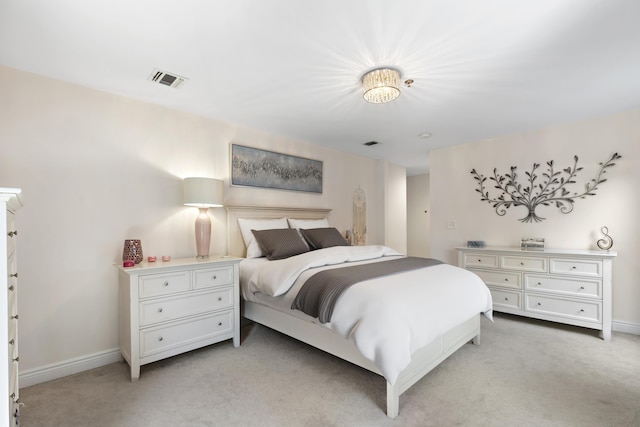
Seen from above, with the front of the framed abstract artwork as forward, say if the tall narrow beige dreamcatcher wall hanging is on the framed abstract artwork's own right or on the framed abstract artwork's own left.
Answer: on the framed abstract artwork's own left

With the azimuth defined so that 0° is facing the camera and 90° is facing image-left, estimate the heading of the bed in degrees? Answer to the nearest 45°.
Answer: approximately 315°

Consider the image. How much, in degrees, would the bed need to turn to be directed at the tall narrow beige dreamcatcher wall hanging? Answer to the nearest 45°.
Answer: approximately 135° to its left

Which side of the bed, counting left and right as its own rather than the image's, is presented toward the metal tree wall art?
left

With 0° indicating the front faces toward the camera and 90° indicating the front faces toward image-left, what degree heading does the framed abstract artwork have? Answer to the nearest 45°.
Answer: approximately 315°

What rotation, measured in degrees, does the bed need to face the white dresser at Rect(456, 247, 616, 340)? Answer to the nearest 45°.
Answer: approximately 90° to its left

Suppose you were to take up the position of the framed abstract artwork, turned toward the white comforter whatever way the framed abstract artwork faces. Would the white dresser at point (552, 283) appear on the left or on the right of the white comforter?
left
